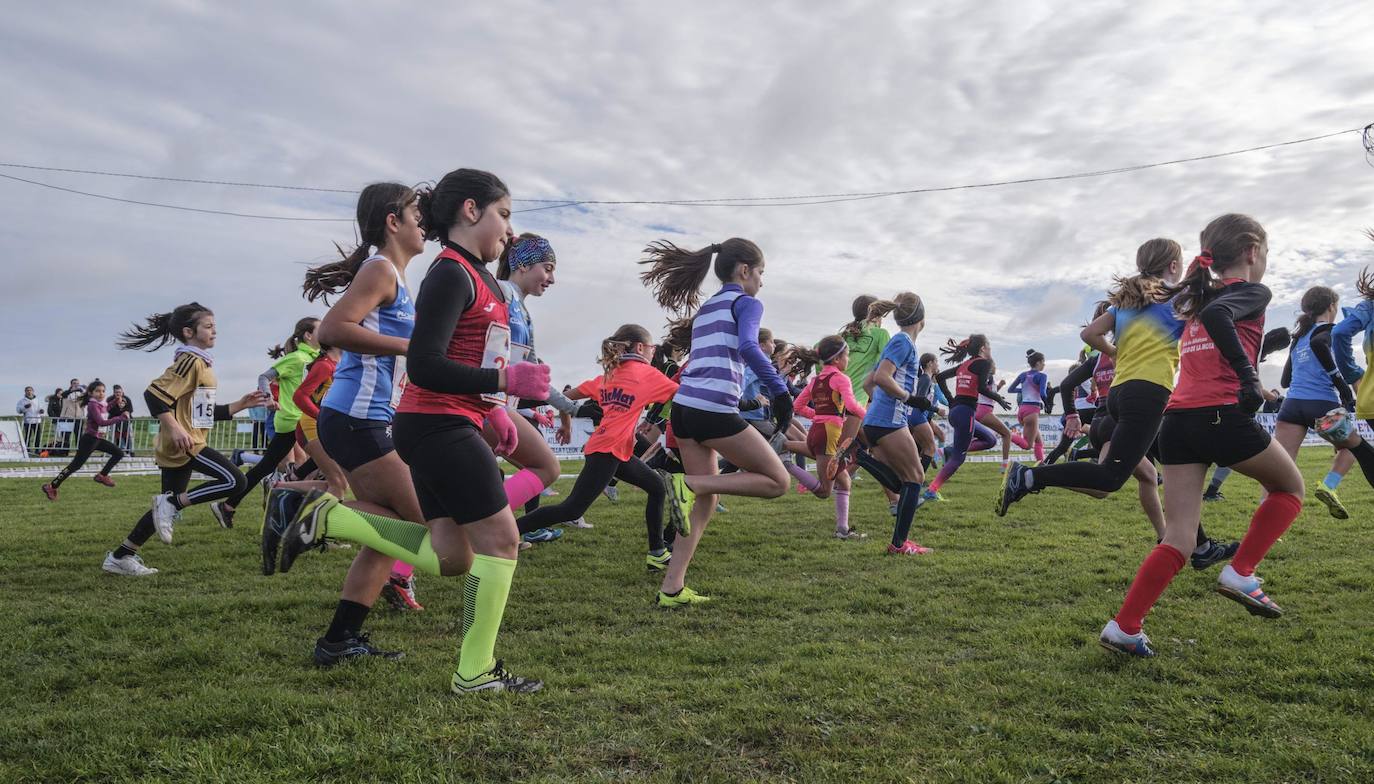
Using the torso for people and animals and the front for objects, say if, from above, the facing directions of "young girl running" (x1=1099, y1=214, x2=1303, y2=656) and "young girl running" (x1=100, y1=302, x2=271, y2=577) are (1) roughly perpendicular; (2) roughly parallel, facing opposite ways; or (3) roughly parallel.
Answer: roughly parallel

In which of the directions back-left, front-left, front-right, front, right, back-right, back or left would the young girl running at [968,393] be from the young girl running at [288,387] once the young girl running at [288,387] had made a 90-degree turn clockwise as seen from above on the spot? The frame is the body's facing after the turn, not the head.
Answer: left

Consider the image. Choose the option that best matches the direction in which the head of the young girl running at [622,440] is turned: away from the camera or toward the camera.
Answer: away from the camera

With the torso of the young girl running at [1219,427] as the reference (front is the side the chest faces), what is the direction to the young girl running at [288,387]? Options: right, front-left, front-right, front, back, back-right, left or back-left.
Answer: back-left

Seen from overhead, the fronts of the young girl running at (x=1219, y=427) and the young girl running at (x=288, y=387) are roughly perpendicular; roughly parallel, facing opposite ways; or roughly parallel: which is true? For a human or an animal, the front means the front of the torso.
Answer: roughly parallel

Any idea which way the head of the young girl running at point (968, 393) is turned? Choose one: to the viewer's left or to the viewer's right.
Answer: to the viewer's right

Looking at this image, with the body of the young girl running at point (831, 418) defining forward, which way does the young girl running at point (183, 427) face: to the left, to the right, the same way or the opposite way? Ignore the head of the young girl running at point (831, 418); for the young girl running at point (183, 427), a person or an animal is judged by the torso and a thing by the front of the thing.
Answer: the same way

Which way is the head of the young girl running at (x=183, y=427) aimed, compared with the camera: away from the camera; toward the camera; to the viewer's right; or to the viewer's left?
to the viewer's right

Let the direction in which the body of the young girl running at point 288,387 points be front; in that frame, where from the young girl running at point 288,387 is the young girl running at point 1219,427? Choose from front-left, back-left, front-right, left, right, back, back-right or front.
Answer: front-right

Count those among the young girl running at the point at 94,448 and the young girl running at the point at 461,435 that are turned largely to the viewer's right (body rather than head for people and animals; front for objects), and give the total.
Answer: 2

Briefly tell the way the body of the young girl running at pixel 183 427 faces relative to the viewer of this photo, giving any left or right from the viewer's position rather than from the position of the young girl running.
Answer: facing to the right of the viewer

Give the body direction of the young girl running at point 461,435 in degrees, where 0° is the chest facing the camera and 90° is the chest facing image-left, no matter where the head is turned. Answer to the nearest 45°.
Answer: approximately 270°

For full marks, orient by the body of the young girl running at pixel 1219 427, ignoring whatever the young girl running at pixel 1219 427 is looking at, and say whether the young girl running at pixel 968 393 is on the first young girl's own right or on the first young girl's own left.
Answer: on the first young girl's own left

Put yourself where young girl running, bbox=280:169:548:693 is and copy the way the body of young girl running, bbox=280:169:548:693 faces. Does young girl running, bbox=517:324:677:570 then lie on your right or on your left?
on your left

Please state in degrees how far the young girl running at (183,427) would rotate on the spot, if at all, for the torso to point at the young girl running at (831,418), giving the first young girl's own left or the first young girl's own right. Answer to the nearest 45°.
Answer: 0° — they already face them

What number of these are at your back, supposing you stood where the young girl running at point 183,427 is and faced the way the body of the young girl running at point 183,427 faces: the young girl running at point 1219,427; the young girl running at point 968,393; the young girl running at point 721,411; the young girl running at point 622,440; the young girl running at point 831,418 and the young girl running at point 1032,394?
0

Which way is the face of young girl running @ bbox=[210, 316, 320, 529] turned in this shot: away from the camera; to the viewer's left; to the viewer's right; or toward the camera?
to the viewer's right
